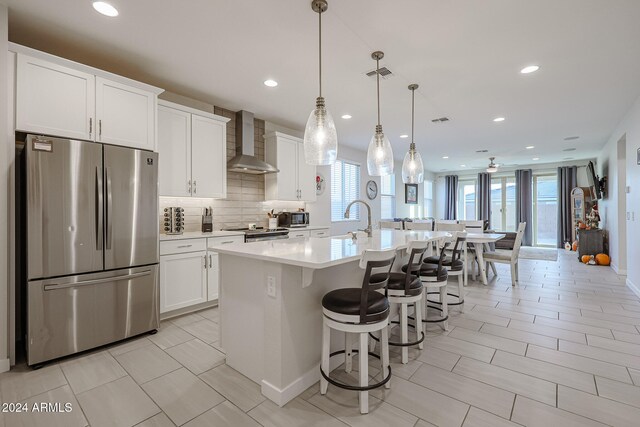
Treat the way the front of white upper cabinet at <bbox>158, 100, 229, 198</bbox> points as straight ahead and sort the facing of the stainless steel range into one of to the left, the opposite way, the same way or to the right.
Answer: the same way

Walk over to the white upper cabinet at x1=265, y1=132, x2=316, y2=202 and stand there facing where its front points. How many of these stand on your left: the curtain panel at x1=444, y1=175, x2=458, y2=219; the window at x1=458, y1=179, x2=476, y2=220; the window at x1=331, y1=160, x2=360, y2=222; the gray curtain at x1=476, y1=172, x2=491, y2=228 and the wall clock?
5

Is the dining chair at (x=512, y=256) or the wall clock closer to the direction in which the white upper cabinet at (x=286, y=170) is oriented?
the dining chair

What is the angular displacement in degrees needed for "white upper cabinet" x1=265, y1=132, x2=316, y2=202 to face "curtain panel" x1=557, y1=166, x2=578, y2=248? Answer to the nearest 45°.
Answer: approximately 45° to its left

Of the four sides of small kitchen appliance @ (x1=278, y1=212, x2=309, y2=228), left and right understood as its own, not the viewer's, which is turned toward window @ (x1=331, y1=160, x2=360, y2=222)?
left

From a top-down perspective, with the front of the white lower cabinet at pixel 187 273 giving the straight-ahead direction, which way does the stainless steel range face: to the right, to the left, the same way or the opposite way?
the same way

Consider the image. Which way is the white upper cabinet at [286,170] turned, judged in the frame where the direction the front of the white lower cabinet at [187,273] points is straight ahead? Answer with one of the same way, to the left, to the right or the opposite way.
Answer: the same way

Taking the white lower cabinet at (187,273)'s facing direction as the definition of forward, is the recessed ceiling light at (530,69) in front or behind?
in front

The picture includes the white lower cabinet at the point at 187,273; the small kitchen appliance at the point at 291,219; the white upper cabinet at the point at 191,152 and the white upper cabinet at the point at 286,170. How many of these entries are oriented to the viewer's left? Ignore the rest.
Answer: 0

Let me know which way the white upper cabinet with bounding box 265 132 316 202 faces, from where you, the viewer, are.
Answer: facing the viewer and to the right of the viewer

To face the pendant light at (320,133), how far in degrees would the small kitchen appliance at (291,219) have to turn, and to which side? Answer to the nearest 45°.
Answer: approximately 45° to its right

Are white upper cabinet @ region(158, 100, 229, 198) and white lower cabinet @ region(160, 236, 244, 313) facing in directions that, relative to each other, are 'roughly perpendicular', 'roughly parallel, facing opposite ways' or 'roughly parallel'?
roughly parallel

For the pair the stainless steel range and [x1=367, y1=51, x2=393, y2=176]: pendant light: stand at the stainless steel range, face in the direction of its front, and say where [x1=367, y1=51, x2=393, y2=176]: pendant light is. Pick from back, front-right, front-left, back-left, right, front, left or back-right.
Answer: front

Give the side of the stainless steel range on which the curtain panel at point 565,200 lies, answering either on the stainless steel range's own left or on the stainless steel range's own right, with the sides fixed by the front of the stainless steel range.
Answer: on the stainless steel range's own left

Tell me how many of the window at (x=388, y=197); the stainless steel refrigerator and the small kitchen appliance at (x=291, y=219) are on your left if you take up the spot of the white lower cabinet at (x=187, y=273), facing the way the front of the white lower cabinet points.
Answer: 2

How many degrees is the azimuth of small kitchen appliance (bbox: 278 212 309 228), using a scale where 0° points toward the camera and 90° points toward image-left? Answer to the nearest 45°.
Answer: approximately 315°

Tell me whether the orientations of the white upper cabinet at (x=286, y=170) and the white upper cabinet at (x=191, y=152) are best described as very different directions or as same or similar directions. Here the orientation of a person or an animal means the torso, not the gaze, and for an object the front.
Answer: same or similar directions

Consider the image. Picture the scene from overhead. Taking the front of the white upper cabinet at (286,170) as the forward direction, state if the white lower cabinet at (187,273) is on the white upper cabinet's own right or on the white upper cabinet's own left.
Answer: on the white upper cabinet's own right
